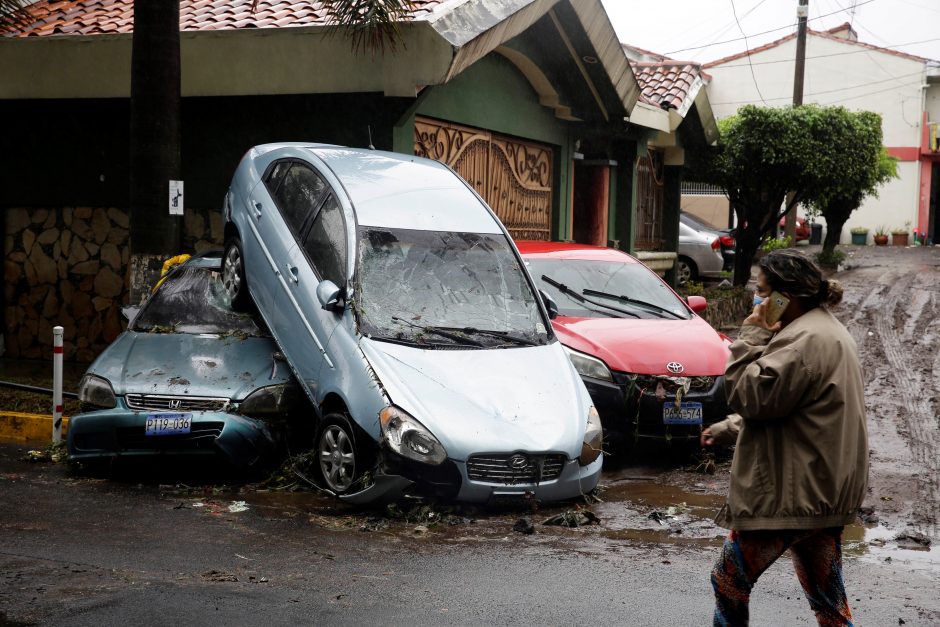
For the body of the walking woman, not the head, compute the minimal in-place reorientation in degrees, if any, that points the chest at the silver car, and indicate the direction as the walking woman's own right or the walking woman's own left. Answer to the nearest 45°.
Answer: approximately 90° to the walking woman's own right

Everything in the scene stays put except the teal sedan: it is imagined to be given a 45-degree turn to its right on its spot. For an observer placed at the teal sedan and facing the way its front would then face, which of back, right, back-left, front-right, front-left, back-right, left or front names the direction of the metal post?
front

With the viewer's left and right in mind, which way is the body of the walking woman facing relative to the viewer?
facing to the left of the viewer

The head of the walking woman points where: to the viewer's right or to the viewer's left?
to the viewer's left

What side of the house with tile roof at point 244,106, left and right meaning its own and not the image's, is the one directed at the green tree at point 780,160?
left

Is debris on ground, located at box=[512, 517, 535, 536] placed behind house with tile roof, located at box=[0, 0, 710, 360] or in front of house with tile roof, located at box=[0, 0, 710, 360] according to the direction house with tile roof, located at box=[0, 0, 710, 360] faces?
in front

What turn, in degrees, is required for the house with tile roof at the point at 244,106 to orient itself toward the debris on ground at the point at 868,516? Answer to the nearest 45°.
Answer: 0° — it already faces it

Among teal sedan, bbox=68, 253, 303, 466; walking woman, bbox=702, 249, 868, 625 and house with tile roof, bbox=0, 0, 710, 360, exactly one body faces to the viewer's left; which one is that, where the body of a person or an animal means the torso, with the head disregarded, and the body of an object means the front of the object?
the walking woman

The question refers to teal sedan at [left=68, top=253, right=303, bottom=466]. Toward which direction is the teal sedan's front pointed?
toward the camera

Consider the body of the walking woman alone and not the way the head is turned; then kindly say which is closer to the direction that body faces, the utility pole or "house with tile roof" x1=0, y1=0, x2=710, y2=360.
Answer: the house with tile roof

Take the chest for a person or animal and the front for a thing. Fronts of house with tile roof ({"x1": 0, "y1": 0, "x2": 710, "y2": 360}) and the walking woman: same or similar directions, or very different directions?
very different directions

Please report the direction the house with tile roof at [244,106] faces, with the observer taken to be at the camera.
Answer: facing the viewer and to the right of the viewer

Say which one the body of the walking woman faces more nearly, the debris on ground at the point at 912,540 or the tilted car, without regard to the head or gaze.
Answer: the tilted car

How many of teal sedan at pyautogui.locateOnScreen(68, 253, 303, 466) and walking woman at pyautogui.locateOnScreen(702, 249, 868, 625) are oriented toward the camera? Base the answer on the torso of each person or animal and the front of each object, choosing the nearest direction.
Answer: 1
